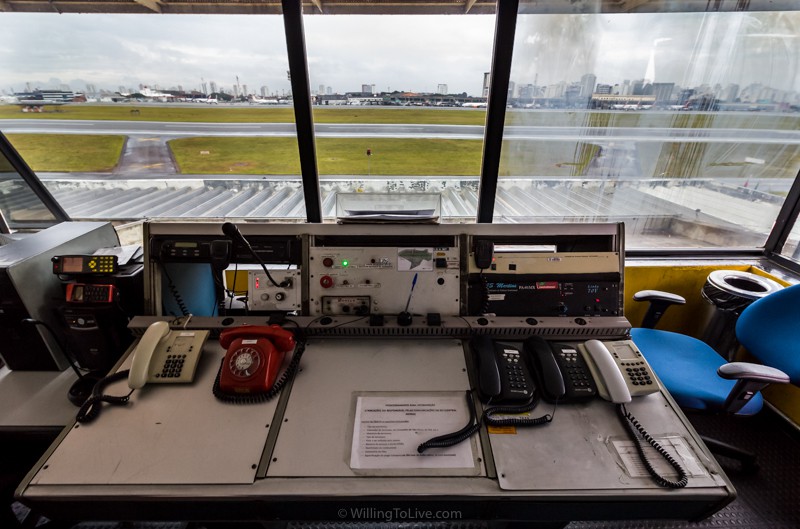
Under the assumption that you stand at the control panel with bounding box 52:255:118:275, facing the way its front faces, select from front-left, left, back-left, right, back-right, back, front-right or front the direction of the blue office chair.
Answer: front-left

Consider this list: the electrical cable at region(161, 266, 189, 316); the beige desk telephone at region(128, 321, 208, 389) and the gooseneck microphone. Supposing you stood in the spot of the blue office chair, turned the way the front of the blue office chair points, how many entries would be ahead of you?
3

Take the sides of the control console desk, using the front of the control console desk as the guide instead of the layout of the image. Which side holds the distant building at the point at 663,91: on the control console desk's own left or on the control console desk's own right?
on the control console desk's own left

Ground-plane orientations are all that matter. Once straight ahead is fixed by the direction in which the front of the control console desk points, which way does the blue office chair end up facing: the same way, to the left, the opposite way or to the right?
to the right

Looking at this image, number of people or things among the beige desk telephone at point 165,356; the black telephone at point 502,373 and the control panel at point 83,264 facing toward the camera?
3

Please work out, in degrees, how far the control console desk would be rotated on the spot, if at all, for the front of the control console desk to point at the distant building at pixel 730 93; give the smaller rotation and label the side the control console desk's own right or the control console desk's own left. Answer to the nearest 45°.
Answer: approximately 135° to the control console desk's own left

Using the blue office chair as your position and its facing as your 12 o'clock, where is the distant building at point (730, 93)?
The distant building is roughly at 4 o'clock from the blue office chair.

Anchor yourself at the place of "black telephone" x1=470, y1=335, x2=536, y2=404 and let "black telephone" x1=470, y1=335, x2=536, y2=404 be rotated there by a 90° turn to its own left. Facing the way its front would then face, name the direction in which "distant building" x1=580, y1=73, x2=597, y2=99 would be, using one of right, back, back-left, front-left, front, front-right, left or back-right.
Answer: left

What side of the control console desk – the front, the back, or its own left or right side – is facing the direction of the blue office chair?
left

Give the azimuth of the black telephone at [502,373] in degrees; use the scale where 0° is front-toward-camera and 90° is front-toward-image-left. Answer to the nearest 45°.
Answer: approximately 0°

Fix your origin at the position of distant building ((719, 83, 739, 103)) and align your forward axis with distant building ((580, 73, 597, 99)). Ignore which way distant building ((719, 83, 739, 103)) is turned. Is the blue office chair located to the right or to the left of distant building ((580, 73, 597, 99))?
left

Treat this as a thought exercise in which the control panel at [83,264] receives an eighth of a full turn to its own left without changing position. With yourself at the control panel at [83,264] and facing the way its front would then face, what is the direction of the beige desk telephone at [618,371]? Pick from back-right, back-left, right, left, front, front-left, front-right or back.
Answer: front
